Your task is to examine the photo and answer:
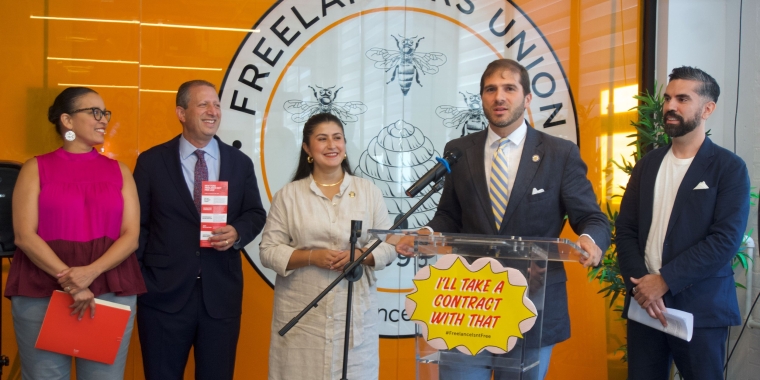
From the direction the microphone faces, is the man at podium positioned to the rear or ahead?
ahead

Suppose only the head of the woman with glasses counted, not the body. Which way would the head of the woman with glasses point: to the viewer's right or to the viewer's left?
to the viewer's right

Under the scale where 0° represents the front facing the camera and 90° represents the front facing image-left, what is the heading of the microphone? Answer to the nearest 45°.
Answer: approximately 225°

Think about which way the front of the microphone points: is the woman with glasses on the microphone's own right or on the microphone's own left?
on the microphone's own left

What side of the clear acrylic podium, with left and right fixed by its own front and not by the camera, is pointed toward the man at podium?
back

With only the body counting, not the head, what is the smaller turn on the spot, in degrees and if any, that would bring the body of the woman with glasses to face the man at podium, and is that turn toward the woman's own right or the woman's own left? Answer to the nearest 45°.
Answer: approximately 45° to the woman's own left

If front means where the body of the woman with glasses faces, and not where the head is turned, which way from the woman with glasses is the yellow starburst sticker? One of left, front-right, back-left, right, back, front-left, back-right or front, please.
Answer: front-left

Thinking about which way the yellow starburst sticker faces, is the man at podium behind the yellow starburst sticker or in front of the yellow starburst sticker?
behind

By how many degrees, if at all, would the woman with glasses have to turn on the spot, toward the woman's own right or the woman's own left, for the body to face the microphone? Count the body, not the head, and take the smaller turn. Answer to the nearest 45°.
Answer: approximately 45° to the woman's own left

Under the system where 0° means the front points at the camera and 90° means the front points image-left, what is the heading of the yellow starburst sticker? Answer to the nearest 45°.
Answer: approximately 0°
